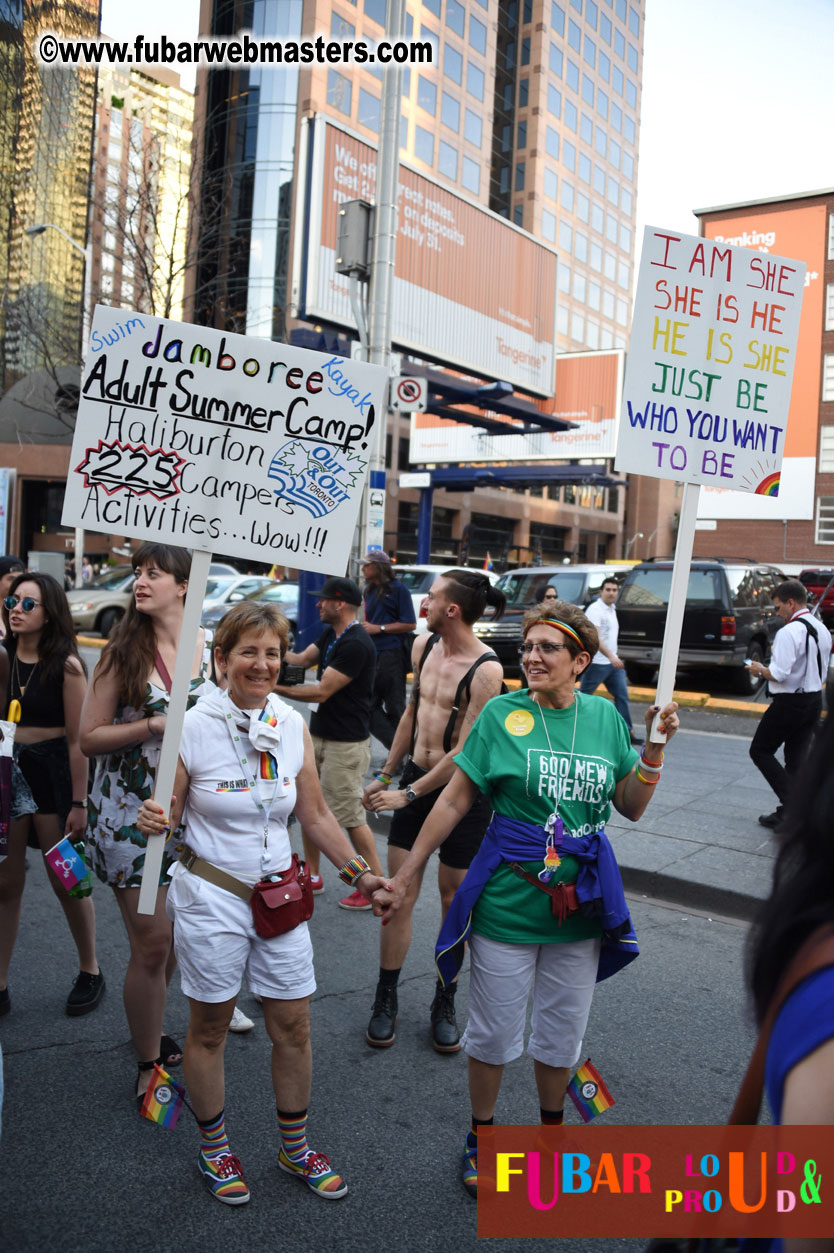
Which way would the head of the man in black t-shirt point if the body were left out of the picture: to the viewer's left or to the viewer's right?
to the viewer's left

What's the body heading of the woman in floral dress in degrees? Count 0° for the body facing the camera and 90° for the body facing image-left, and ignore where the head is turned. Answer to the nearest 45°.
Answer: approximately 315°

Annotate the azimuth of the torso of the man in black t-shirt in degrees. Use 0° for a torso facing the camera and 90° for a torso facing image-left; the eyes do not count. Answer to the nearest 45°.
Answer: approximately 90°

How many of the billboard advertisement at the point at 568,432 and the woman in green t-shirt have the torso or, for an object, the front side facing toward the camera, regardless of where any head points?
2

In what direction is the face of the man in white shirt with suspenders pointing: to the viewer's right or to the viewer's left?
to the viewer's left

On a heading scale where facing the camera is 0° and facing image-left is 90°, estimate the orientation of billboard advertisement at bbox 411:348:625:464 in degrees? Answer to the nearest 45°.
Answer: approximately 0°
